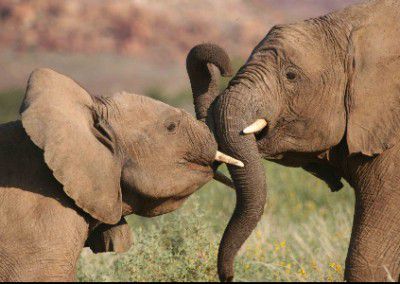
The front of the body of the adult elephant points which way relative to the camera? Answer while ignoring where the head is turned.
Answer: to the viewer's left

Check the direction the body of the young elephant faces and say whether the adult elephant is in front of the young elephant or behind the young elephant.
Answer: in front

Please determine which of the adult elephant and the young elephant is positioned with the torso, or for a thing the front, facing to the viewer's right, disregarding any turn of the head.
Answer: the young elephant

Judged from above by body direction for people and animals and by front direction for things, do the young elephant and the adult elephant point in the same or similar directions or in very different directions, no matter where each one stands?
very different directions

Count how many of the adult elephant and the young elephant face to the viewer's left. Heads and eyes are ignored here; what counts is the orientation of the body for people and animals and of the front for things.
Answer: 1

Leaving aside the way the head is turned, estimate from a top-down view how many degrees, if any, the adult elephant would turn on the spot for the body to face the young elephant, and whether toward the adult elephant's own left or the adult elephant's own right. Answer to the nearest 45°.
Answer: approximately 45° to the adult elephant's own left

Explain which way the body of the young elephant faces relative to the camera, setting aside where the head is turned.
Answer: to the viewer's right
